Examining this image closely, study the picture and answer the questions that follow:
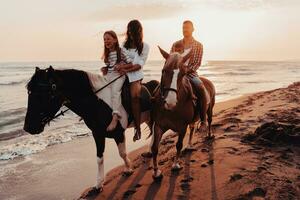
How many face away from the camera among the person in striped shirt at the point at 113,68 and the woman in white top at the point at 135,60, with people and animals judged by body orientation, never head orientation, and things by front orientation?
0

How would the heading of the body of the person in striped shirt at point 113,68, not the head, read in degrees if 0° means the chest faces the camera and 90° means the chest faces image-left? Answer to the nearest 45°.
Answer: approximately 45°

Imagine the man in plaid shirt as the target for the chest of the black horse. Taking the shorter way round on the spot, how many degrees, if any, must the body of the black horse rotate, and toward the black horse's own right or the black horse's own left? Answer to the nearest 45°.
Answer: approximately 135° to the black horse's own left

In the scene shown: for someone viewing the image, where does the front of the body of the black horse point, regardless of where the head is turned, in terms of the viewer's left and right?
facing the viewer and to the left of the viewer
